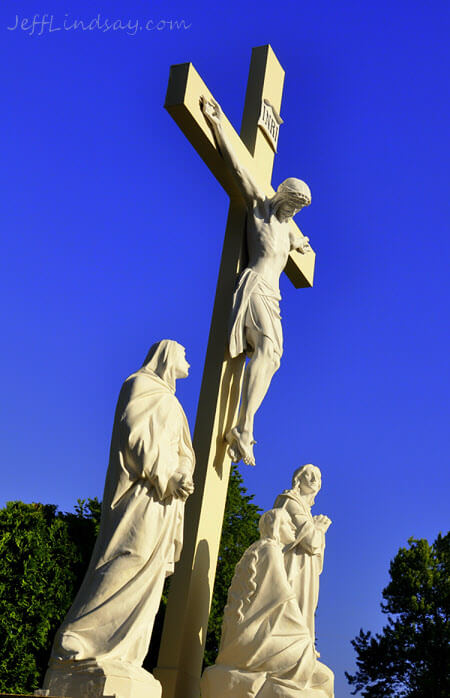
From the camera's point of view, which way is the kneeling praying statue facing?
to the viewer's right

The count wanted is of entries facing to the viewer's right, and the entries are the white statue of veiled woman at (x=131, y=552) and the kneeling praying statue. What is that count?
2

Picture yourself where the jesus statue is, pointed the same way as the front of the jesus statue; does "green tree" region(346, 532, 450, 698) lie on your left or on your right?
on your left

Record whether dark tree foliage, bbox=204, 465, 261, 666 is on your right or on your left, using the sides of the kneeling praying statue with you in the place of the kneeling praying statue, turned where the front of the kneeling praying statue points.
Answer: on your left

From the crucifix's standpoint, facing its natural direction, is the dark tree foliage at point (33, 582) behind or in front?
behind

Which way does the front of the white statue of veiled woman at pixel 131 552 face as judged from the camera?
facing to the right of the viewer

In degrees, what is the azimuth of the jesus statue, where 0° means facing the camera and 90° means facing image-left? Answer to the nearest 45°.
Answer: approximately 315°

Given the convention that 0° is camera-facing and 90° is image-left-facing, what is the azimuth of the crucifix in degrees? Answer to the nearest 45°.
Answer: approximately 315°

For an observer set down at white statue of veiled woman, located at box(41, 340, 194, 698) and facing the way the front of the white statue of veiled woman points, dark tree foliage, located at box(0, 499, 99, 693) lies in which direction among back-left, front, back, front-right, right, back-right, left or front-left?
left
